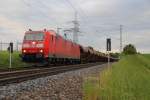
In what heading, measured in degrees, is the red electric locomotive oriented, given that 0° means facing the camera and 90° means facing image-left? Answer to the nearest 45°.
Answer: approximately 45°
